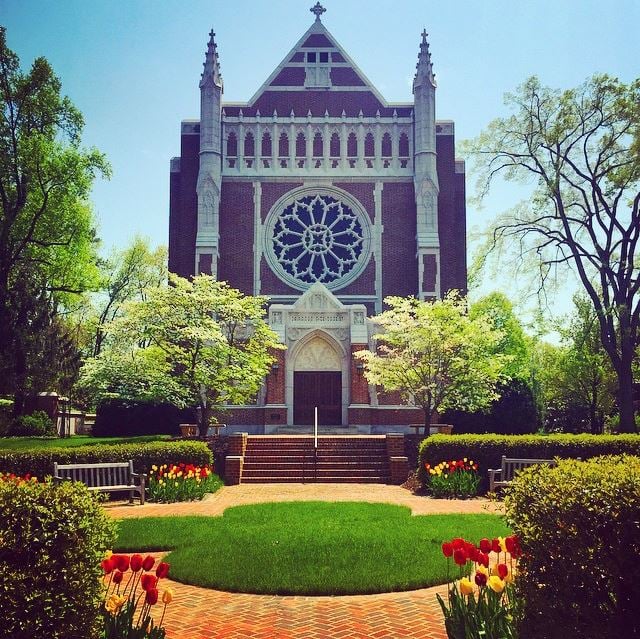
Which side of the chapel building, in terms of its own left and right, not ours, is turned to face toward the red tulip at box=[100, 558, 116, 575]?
front

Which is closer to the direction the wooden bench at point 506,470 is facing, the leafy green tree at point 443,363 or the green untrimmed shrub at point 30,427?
the green untrimmed shrub

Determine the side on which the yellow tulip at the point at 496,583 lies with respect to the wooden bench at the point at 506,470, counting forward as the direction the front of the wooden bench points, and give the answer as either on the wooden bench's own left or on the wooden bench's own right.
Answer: on the wooden bench's own left

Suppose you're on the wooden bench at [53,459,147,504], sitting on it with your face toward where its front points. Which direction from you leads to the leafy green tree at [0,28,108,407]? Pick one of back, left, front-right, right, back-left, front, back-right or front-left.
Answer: back-left

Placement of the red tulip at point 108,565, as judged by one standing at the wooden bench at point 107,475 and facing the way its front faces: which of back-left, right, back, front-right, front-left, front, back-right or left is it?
front-right

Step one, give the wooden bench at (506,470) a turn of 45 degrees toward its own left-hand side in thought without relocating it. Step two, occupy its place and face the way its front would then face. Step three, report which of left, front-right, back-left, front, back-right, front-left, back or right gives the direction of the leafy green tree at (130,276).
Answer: back-right

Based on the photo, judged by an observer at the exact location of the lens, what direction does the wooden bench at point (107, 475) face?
facing the viewer and to the right of the viewer

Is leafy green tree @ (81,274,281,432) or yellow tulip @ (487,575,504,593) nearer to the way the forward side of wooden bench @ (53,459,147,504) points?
the yellow tulip

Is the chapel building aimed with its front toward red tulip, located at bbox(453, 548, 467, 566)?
yes

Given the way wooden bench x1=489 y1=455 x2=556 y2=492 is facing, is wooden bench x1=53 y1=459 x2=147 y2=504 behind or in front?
in front

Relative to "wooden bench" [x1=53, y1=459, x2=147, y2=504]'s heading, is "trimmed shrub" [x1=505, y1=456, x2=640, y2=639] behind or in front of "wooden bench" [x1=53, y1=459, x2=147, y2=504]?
in front

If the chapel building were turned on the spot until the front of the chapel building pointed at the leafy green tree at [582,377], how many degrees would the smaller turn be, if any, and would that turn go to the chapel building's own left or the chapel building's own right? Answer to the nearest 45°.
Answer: approximately 135° to the chapel building's own left

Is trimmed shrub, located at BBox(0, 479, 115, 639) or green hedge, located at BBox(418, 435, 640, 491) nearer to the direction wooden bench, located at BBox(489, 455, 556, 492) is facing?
the trimmed shrub

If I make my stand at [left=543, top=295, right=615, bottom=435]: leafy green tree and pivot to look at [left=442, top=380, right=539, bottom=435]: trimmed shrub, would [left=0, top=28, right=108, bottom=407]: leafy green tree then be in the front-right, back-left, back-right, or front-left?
front-right

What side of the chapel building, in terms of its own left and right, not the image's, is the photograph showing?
front

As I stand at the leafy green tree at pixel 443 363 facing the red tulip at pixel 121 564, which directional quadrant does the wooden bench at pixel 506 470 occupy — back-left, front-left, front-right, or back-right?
front-left

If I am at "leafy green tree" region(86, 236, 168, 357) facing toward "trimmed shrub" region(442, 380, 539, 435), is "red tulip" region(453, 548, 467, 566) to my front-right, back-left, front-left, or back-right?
front-right
